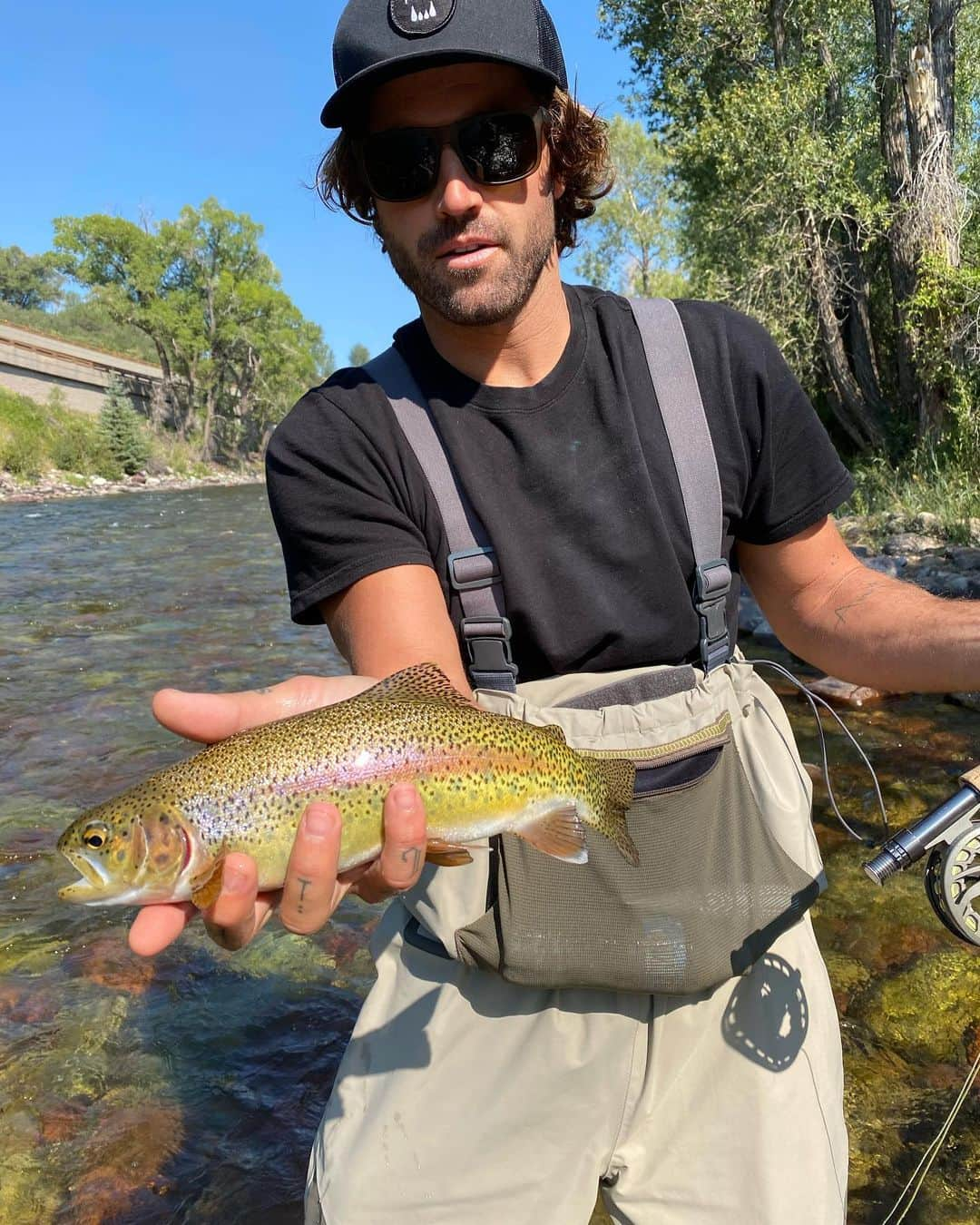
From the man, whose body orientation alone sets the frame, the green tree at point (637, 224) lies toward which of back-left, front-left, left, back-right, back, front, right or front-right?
back

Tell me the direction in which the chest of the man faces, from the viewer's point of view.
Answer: toward the camera

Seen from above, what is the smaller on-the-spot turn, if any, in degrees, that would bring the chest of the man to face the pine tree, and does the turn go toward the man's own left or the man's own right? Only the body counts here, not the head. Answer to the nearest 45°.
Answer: approximately 135° to the man's own right

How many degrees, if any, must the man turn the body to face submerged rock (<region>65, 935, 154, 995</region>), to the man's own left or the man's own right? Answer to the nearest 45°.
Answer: approximately 135° to the man's own right

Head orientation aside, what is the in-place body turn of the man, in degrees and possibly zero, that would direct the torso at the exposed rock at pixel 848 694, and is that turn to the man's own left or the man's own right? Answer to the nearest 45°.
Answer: approximately 135° to the man's own left

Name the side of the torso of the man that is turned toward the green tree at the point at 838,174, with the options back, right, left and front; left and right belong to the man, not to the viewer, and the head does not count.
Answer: back

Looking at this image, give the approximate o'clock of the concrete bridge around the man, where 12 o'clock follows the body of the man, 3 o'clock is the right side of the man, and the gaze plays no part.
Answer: The concrete bridge is roughly at 5 o'clock from the man.

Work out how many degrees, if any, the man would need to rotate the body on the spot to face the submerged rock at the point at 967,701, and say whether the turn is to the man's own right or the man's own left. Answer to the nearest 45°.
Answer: approximately 135° to the man's own left
